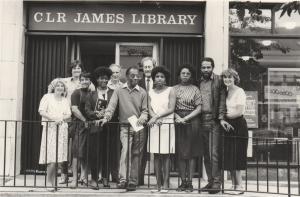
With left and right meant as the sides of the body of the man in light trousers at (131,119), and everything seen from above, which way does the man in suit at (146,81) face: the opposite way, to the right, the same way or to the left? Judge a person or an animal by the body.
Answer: the same way

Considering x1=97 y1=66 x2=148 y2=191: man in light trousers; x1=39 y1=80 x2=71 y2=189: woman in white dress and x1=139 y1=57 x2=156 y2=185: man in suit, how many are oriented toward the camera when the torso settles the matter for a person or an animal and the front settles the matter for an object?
3

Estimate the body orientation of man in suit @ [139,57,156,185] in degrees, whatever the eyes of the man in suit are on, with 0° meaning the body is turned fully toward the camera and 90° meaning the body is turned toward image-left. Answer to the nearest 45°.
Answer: approximately 0°

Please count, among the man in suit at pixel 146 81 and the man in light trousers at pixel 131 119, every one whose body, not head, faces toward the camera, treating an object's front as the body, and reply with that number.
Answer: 2

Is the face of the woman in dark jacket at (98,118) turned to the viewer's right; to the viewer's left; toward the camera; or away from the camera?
toward the camera

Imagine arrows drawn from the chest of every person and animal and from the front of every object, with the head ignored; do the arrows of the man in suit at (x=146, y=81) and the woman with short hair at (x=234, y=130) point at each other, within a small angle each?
no

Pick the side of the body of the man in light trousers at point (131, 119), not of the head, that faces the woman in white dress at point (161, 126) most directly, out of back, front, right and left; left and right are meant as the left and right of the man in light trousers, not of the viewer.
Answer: left

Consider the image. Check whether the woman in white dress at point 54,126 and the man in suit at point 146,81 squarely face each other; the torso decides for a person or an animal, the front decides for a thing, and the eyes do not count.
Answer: no

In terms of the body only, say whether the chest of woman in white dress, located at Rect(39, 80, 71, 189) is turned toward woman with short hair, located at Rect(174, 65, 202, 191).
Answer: no

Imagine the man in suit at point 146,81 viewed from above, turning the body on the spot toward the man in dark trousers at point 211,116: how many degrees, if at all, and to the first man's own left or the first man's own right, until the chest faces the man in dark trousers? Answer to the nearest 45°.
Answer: approximately 45° to the first man's own left

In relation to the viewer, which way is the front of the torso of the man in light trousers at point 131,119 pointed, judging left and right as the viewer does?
facing the viewer

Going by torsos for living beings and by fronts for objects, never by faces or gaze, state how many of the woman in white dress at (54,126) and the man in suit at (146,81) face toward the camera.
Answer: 2

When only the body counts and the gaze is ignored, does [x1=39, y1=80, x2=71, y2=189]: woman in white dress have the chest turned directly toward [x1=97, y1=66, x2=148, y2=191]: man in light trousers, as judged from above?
no

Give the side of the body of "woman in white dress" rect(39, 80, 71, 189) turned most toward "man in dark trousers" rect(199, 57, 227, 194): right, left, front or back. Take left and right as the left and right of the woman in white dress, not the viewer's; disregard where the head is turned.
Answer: left

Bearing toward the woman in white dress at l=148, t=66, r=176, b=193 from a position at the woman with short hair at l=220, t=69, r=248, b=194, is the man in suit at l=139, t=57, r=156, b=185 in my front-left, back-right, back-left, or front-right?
front-right

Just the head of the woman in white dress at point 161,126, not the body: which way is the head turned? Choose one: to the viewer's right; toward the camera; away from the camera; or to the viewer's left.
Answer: toward the camera

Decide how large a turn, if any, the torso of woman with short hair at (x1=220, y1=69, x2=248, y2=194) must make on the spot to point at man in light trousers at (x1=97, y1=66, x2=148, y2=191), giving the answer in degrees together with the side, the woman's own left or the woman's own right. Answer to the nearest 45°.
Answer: approximately 45° to the woman's own right

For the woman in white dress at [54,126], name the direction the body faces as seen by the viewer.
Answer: toward the camera
